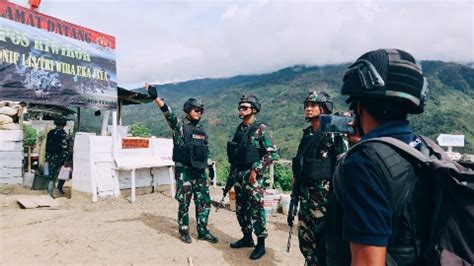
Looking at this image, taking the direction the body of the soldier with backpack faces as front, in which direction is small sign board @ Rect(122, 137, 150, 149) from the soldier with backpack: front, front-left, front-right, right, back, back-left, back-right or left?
front

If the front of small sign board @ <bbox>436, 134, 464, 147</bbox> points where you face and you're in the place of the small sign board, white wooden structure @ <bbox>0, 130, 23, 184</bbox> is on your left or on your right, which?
on your right

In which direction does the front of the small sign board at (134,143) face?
toward the camera

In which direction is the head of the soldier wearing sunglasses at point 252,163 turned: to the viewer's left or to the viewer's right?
to the viewer's left

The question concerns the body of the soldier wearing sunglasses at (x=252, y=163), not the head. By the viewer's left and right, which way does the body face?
facing the viewer and to the left of the viewer

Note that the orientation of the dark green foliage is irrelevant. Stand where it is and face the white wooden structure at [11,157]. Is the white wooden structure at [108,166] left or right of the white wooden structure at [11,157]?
left

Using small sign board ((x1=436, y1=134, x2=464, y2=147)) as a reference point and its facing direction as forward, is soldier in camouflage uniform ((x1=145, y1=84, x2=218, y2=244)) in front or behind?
in front

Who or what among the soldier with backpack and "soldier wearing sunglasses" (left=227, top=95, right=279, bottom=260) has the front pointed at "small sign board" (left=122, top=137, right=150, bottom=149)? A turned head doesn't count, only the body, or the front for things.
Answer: the soldier with backpack

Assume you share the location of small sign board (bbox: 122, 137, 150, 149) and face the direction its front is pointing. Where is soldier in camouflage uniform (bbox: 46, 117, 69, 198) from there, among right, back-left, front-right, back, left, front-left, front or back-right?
right

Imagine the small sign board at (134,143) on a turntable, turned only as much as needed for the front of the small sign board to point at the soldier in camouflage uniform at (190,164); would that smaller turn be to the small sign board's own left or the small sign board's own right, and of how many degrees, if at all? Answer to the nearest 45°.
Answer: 0° — it already faces them

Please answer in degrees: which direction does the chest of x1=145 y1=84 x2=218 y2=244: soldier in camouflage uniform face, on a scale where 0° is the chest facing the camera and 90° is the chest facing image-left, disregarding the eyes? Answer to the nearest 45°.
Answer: approximately 315°

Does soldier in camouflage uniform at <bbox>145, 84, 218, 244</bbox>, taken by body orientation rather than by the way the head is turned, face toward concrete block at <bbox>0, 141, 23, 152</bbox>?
no

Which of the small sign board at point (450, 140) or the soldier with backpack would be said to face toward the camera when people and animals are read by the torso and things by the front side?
the small sign board

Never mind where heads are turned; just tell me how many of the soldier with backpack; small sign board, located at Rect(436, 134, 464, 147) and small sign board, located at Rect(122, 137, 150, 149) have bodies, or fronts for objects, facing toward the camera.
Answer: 2

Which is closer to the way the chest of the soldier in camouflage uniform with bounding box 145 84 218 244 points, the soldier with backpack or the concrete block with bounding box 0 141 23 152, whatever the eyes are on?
the soldier with backpack
